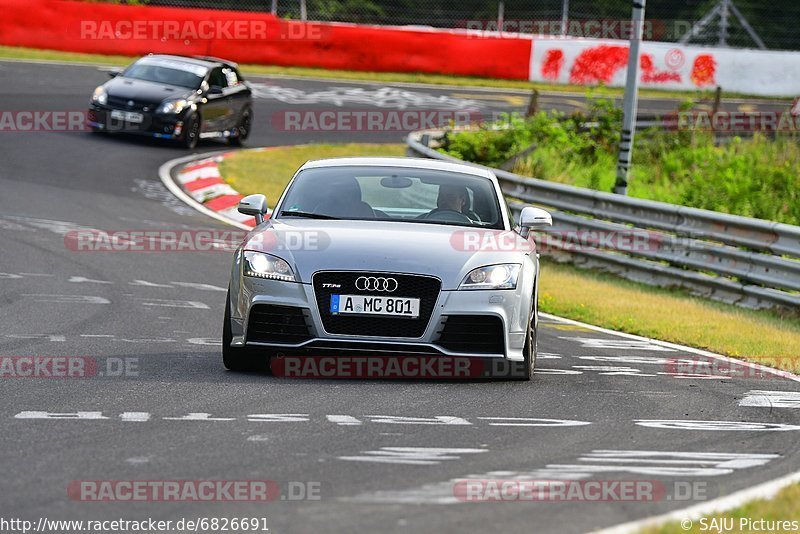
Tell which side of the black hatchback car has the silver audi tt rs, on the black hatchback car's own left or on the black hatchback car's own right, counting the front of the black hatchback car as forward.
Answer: on the black hatchback car's own left

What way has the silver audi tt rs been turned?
toward the camera

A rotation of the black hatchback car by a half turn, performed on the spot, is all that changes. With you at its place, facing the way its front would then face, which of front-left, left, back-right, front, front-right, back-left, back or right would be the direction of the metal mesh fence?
front

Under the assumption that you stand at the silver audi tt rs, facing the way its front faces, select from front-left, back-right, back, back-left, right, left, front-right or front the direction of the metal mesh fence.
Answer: back

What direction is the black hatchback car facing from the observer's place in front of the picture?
facing the viewer and to the left of the viewer

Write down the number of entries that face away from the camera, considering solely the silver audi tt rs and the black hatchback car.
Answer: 0

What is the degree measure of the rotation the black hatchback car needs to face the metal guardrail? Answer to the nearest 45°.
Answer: approximately 90° to its left

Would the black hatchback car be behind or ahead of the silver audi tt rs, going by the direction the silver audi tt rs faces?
behind

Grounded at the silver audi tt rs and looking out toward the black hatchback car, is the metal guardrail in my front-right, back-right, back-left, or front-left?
front-right

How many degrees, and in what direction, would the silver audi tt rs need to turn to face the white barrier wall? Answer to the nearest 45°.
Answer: approximately 180°
